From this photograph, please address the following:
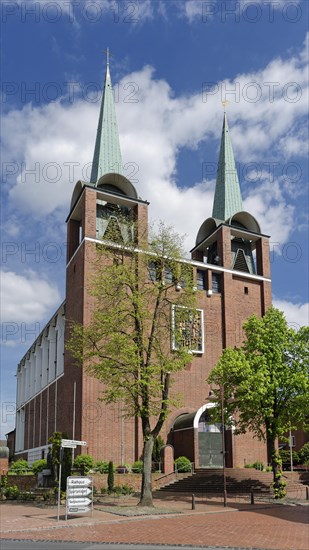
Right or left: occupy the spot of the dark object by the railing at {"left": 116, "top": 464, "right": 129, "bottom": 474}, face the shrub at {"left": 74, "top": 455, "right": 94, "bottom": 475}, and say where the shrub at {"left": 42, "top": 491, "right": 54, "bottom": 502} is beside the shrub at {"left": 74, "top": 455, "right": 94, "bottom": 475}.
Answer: left

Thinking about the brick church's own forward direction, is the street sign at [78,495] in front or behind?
in front

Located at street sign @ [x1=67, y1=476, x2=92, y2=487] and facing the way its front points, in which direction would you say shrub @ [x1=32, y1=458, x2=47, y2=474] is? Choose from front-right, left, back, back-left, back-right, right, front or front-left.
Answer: back

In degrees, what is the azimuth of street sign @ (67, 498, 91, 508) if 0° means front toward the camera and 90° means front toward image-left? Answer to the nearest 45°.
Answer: approximately 0°

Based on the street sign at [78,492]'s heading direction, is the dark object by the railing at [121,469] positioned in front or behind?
behind

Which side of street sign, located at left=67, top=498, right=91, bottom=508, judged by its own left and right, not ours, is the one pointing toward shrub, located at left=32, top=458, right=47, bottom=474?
back
